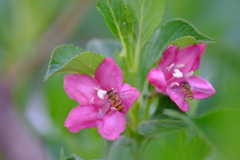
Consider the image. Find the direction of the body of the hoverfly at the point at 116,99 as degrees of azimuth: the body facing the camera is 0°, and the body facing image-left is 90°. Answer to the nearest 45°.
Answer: approximately 135°

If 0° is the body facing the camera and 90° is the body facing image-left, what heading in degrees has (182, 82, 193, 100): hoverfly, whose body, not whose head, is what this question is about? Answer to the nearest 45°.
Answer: approximately 135°

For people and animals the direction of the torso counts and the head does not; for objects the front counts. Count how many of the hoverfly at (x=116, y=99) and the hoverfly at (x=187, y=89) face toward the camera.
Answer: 0

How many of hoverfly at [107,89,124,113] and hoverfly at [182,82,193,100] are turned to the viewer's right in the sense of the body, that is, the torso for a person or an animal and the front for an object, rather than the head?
0
